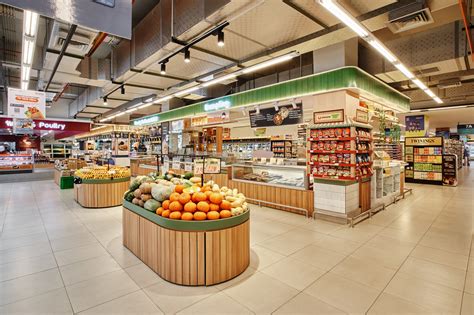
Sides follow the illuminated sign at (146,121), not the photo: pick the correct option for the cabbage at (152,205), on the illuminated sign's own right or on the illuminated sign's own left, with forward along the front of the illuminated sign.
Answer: on the illuminated sign's own left

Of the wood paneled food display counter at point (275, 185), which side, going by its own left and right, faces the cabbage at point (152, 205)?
front

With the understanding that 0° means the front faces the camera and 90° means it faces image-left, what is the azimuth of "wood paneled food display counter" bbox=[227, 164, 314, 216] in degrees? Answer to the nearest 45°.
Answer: approximately 45°

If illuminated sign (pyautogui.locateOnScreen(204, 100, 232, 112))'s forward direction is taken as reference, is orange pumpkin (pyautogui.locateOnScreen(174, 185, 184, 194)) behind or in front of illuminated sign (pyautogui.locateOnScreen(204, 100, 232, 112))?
in front

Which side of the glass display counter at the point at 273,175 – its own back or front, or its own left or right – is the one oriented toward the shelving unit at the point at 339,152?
left

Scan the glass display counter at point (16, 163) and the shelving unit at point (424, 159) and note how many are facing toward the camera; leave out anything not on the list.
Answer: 2

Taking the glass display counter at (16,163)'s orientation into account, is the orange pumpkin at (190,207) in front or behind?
in front

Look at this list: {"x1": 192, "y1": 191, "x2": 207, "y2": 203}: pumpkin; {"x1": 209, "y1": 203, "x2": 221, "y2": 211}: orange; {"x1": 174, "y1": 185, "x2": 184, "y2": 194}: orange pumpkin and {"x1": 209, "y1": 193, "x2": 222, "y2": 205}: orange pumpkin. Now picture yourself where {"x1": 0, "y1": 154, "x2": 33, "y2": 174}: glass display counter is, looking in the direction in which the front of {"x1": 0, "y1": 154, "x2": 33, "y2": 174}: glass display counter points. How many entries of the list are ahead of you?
4

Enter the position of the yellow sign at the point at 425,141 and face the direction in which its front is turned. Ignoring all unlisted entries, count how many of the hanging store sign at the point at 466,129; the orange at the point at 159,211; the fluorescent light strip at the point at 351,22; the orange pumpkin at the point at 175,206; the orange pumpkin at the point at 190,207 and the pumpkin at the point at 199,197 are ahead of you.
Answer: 5

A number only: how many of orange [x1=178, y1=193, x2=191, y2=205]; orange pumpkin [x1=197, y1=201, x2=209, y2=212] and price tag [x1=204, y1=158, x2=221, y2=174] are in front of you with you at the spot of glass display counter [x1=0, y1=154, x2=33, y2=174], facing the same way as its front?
3

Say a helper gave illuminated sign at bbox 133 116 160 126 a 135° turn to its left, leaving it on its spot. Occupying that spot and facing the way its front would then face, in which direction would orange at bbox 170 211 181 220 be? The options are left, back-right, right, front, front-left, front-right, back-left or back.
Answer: right

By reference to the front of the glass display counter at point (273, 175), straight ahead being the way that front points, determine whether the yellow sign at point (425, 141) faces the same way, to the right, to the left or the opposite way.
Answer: the same way

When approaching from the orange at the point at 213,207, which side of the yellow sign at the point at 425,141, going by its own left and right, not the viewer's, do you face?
front

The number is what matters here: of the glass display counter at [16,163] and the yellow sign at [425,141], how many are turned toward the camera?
2

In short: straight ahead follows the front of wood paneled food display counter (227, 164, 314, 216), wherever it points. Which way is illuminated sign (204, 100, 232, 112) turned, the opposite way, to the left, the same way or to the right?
the same way

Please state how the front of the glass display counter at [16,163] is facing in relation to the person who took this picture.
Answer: facing the viewer

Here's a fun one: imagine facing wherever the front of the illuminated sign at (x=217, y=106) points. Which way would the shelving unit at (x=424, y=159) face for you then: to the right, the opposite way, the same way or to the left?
the same way
